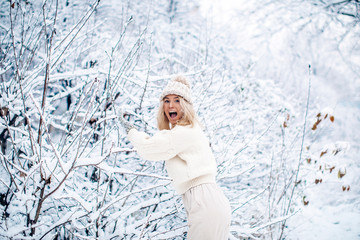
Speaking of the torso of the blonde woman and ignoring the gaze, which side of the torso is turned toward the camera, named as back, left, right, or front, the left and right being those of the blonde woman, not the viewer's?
left
